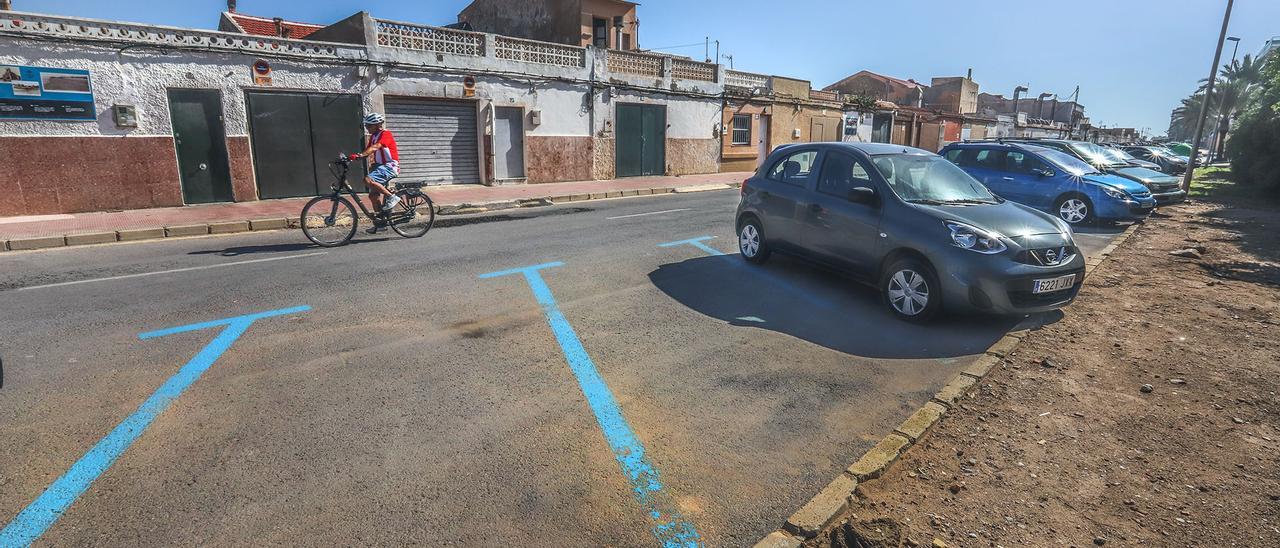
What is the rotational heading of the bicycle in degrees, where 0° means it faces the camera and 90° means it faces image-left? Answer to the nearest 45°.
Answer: approximately 90°

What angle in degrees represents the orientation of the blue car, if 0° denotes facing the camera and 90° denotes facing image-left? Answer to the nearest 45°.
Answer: approximately 315°

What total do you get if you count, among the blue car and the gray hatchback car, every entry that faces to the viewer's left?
0

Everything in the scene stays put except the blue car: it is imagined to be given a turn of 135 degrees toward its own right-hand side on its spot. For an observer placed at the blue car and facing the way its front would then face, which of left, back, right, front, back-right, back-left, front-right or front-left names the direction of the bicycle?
front-left

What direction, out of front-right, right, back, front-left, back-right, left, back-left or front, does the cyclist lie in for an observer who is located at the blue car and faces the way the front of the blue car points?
right

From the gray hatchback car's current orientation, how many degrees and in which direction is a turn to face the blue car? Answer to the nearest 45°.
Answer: approximately 135° to its left

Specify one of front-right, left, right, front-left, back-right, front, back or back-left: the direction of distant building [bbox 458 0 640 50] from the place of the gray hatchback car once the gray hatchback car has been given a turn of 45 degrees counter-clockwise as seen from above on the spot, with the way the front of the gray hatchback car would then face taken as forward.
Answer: back-left

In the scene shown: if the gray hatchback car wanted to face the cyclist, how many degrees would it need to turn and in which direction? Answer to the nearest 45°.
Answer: approximately 135° to its right

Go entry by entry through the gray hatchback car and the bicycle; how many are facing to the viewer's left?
1
